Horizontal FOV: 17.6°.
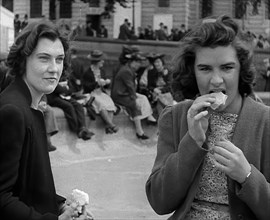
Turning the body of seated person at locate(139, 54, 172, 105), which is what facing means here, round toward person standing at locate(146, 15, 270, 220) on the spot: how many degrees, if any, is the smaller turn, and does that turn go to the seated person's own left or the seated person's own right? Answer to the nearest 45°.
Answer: approximately 45° to the seated person's own right

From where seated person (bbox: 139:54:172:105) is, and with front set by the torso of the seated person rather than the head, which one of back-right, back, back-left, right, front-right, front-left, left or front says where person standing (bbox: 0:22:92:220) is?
front-right

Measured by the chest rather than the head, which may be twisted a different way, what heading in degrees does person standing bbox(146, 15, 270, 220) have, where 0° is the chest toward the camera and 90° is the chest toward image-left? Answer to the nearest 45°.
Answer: approximately 0°

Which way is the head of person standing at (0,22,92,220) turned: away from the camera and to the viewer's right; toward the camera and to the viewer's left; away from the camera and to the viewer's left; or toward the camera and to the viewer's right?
toward the camera and to the viewer's right

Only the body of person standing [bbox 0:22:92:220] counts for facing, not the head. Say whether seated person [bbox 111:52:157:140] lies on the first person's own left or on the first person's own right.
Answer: on the first person's own left

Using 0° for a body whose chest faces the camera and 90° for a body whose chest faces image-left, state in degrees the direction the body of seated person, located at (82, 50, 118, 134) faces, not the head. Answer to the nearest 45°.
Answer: approximately 315°

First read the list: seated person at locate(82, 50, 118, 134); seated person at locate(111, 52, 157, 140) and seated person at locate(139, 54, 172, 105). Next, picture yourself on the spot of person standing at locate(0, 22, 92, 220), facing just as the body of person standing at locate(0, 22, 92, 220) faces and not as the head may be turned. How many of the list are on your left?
3

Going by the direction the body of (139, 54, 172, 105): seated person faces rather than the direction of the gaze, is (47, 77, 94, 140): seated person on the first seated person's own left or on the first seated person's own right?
on the first seated person's own right
